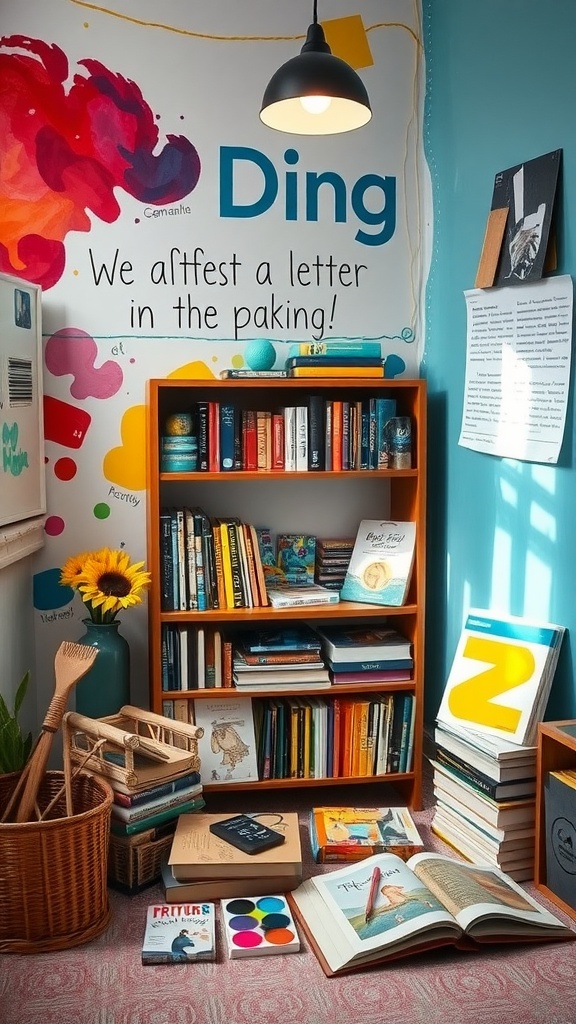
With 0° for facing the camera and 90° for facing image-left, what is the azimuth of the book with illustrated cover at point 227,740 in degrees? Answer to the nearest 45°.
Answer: approximately 0°

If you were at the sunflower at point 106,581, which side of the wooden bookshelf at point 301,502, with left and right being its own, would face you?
right

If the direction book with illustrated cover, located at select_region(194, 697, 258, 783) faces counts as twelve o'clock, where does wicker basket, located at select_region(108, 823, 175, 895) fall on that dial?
The wicker basket is roughly at 1 o'clock from the book with illustrated cover.

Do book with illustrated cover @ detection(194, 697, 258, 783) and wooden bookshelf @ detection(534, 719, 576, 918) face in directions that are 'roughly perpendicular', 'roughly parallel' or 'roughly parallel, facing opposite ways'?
roughly perpendicular

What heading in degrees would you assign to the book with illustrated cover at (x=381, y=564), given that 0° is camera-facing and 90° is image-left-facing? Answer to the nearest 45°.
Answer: approximately 0°
